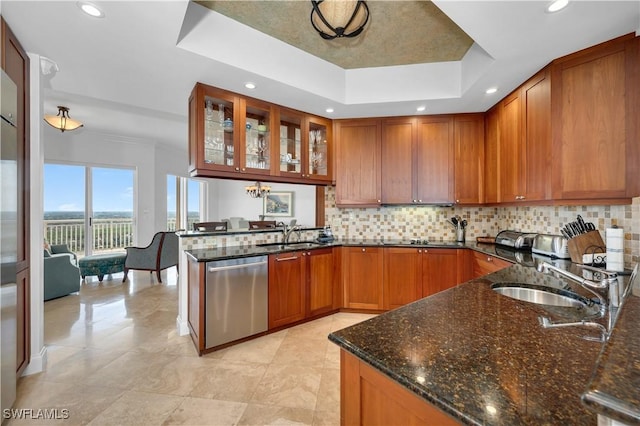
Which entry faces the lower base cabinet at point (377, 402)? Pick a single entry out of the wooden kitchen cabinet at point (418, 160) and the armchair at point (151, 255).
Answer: the wooden kitchen cabinet

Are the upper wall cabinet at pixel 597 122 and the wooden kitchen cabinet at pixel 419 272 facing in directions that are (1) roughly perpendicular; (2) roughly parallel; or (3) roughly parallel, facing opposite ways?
roughly perpendicular

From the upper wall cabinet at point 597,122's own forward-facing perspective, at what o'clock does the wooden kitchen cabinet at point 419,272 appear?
The wooden kitchen cabinet is roughly at 2 o'clock from the upper wall cabinet.

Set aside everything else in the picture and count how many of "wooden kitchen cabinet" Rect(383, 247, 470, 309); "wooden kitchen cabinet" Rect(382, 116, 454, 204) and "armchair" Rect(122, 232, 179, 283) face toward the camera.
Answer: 2

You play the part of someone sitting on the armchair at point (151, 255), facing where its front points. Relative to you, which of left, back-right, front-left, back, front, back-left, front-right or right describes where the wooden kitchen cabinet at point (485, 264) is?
back

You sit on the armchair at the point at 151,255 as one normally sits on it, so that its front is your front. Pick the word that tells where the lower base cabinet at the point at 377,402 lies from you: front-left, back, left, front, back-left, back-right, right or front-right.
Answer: back-left

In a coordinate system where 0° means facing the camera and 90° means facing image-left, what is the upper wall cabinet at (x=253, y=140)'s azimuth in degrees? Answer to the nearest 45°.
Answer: approximately 315°

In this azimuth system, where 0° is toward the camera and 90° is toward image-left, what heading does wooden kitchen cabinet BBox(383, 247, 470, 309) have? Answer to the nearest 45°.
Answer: approximately 0°
